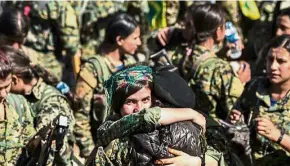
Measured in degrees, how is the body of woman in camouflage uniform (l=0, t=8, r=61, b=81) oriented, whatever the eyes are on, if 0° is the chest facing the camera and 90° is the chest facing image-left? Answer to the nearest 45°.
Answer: approximately 180°

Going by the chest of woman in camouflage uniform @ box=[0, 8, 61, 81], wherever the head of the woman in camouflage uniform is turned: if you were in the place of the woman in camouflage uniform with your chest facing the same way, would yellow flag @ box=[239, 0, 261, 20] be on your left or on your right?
on your right
